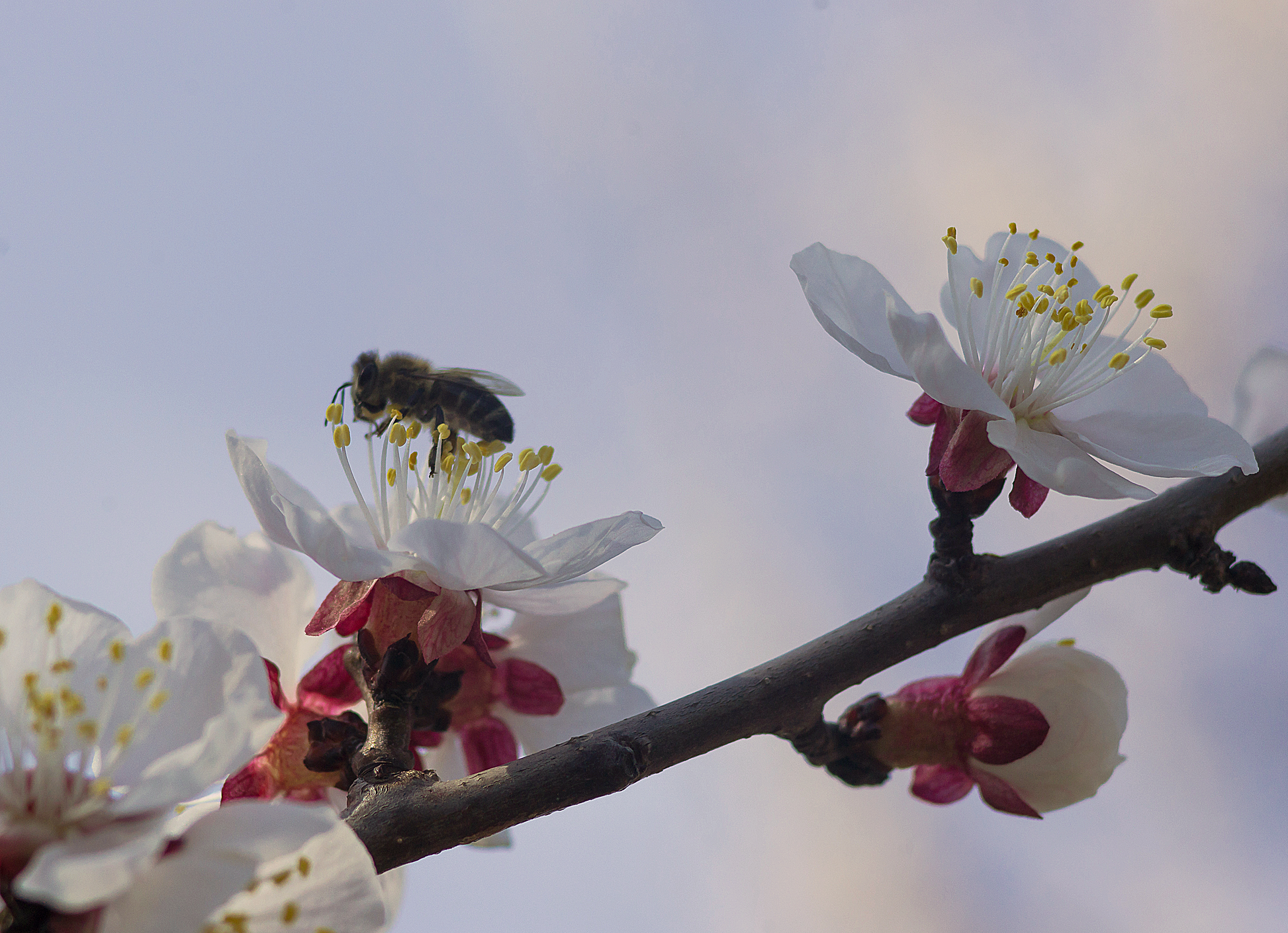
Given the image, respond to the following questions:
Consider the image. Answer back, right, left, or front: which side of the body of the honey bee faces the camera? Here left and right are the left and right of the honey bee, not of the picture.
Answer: left

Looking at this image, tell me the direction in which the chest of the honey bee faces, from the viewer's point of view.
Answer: to the viewer's left
